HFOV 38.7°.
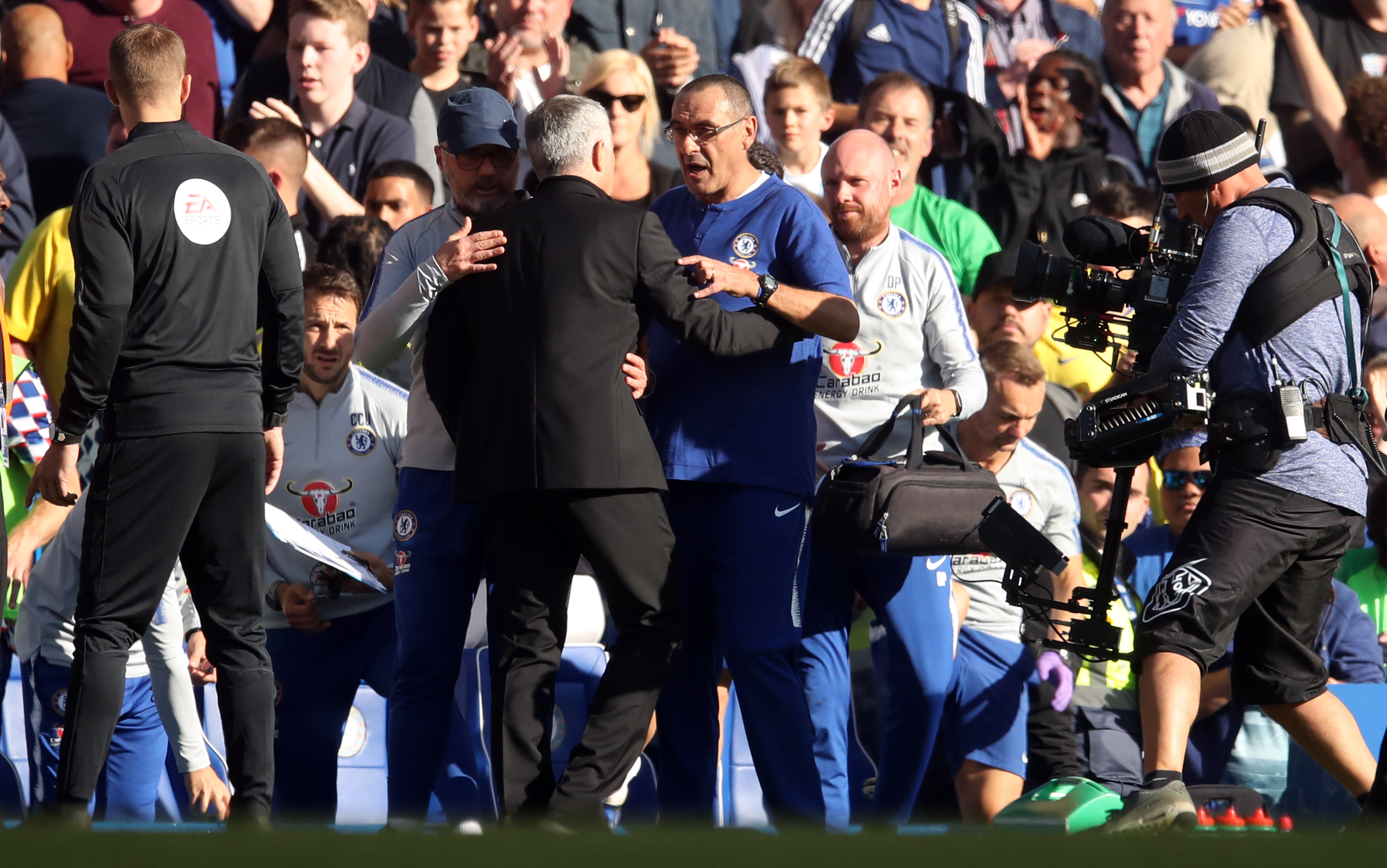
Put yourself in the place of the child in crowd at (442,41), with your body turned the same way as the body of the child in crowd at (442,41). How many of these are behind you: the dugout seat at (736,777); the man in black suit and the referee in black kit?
0

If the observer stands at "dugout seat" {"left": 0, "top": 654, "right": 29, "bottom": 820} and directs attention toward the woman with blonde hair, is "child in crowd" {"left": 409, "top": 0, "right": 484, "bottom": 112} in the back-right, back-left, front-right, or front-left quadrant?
front-left

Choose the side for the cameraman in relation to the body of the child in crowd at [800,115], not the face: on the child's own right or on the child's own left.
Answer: on the child's own left

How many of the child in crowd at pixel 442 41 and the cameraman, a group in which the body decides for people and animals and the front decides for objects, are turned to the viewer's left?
1

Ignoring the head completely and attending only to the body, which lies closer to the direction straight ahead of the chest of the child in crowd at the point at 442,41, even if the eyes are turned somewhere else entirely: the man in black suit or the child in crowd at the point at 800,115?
the man in black suit

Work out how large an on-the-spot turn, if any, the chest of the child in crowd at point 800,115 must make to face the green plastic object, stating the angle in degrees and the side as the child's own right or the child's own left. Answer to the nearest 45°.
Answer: approximately 45° to the child's own left

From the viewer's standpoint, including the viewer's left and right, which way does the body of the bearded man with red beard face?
facing the viewer and to the left of the viewer

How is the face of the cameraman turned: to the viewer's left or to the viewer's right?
to the viewer's left

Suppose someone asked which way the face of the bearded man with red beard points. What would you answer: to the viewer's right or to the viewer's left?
to the viewer's left

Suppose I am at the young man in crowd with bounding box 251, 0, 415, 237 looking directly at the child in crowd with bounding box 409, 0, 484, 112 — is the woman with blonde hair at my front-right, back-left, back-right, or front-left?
front-right

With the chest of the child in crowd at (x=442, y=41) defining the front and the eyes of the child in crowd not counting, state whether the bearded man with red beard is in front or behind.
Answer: in front

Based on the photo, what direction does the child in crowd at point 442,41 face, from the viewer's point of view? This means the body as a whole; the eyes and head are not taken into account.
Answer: toward the camera

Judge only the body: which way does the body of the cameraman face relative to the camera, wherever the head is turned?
to the viewer's left

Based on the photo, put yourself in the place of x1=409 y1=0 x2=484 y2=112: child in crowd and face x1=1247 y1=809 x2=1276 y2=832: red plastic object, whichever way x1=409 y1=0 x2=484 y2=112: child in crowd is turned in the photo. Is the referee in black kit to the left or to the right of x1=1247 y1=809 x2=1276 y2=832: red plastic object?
right

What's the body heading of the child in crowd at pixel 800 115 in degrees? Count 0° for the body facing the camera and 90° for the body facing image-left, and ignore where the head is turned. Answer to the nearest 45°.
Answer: approximately 45°
